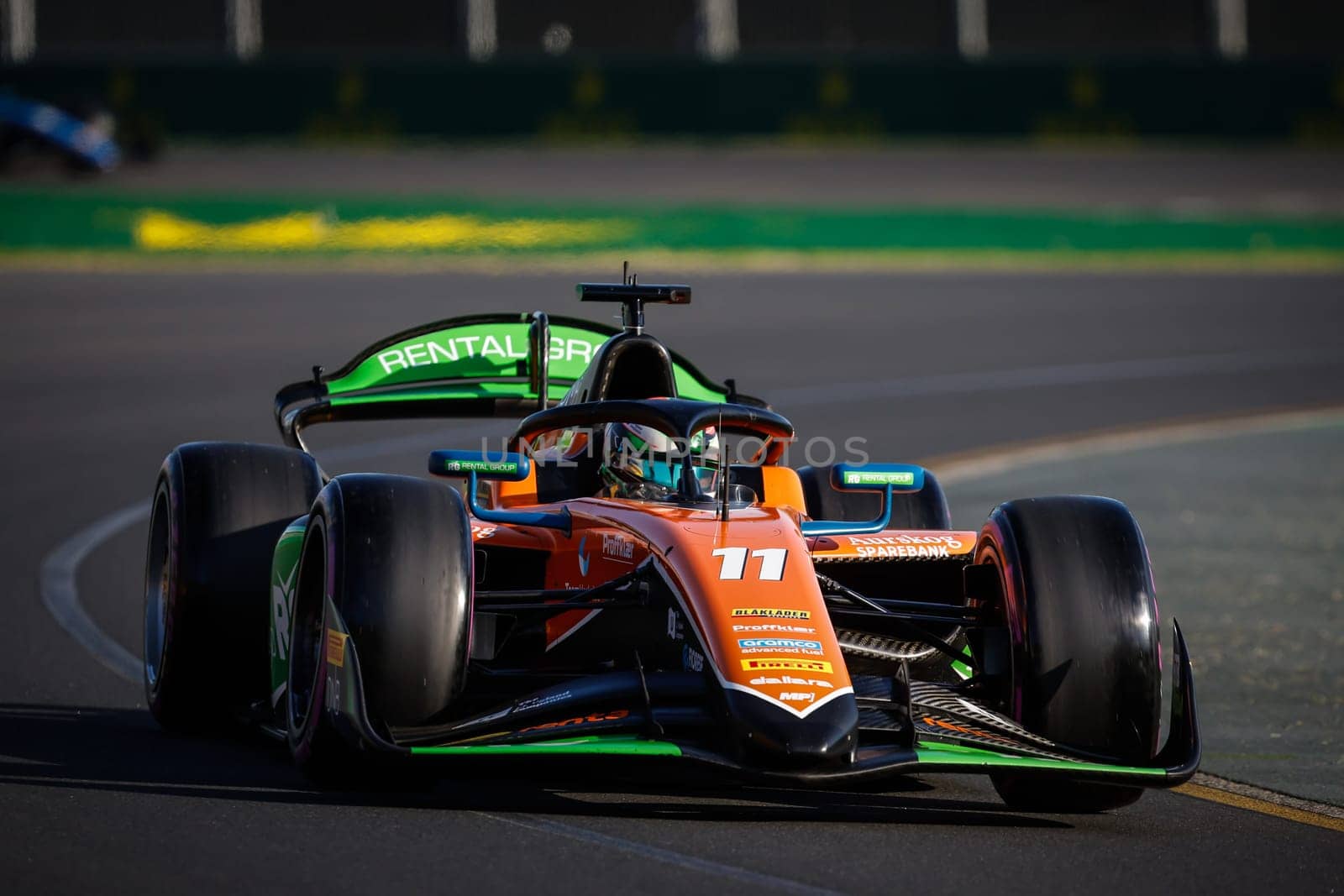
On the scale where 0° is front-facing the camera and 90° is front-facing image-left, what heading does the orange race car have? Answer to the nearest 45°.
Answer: approximately 0°
